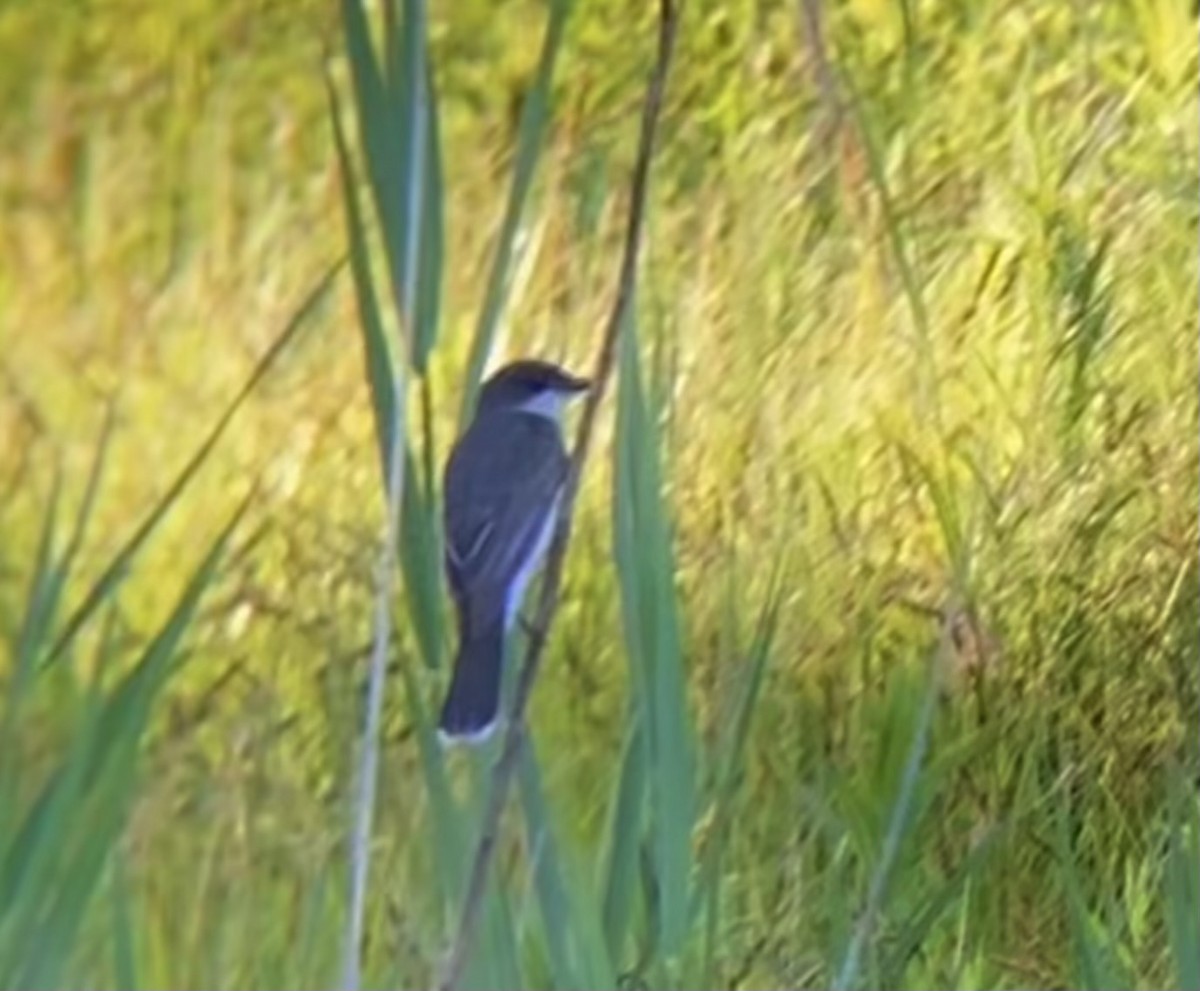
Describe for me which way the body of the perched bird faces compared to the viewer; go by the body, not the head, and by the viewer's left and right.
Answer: facing away from the viewer and to the right of the viewer
